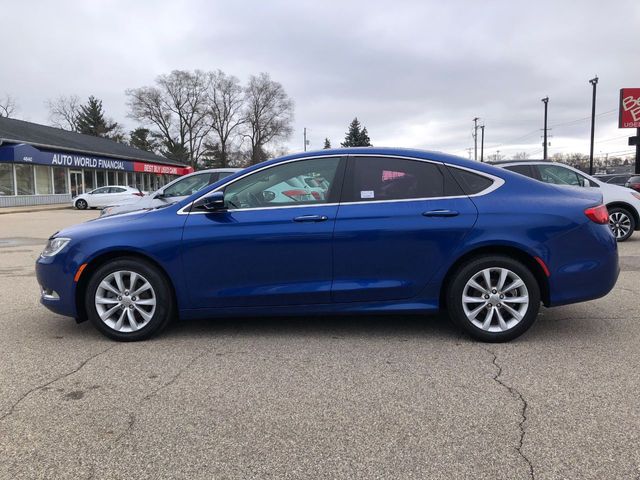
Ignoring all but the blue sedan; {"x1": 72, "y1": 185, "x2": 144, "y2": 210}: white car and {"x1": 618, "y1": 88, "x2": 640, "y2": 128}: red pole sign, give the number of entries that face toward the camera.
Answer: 1

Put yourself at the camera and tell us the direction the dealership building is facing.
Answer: facing the viewer and to the right of the viewer

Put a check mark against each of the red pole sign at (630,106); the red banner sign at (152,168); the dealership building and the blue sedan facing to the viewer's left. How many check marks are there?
1

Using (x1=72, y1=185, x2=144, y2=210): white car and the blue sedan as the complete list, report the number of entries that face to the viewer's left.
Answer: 2

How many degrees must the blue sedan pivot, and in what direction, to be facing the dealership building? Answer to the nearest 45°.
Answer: approximately 45° to its right

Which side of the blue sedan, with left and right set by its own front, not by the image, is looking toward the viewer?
left

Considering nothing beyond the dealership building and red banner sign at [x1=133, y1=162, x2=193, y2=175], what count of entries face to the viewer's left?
0

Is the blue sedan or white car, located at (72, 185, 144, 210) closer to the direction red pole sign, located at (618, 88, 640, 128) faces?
the blue sedan

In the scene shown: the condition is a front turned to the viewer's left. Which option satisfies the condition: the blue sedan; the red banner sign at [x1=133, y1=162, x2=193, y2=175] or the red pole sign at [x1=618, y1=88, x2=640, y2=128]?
the blue sedan

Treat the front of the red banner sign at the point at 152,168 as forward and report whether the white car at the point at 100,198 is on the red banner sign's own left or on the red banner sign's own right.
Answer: on the red banner sign's own right

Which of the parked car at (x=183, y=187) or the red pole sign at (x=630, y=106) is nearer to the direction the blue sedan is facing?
the parked car

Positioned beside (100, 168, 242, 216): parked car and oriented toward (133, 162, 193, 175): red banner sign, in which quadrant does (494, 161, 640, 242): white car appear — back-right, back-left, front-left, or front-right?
back-right

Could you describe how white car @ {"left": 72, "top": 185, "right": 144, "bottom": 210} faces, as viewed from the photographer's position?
facing to the left of the viewer
